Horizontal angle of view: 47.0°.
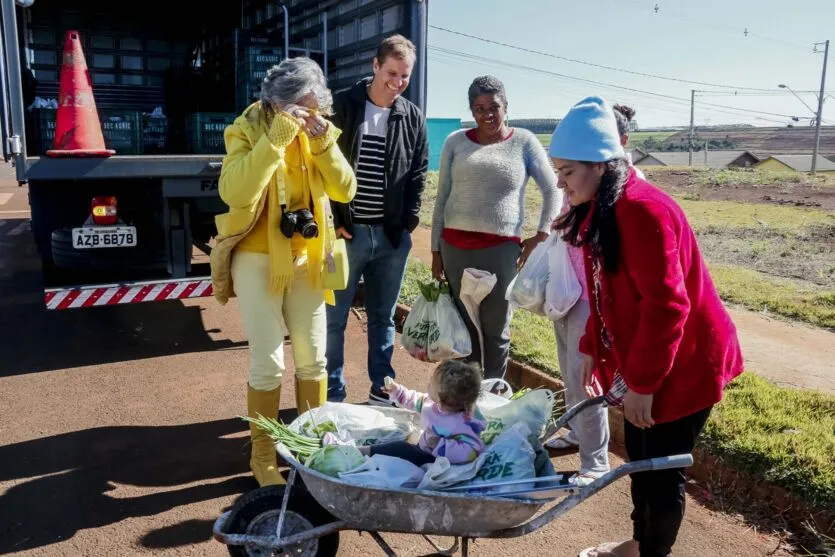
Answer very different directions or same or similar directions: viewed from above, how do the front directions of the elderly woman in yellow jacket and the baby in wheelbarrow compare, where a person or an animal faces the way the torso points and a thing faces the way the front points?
very different directions

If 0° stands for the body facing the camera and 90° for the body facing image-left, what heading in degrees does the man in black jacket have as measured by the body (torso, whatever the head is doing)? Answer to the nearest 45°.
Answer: approximately 0°

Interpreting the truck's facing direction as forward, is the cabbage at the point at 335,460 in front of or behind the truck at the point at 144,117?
behind

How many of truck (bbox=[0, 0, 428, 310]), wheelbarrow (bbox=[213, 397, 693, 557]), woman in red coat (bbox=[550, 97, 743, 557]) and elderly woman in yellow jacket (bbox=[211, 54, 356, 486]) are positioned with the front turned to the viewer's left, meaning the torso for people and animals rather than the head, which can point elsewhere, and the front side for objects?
2

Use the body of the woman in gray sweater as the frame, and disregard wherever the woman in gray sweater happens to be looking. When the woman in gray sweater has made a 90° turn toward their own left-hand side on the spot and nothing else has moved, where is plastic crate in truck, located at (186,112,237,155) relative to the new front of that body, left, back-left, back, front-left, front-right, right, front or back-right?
back-left

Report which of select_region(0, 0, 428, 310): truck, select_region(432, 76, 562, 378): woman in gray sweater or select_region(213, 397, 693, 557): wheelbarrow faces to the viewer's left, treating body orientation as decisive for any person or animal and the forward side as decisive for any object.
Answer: the wheelbarrow

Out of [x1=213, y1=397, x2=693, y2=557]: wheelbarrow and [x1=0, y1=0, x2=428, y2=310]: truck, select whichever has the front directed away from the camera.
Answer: the truck

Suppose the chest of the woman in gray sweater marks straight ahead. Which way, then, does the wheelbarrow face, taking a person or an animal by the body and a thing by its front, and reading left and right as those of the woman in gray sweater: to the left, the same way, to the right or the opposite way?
to the right

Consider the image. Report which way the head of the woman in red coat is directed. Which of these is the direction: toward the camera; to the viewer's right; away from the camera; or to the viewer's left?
to the viewer's left

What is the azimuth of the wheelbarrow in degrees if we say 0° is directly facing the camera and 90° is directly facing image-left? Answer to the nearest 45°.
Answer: approximately 90°

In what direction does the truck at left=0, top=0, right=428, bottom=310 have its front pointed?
away from the camera

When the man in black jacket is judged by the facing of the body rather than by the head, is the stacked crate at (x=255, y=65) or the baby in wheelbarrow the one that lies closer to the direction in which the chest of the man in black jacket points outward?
the baby in wheelbarrow

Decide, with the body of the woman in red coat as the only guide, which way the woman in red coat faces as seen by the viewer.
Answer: to the viewer's left

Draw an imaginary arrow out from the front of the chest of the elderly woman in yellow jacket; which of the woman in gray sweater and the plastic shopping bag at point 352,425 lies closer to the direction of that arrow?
the plastic shopping bag

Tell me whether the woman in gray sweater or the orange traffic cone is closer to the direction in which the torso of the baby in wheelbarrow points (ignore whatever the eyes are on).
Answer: the orange traffic cone
